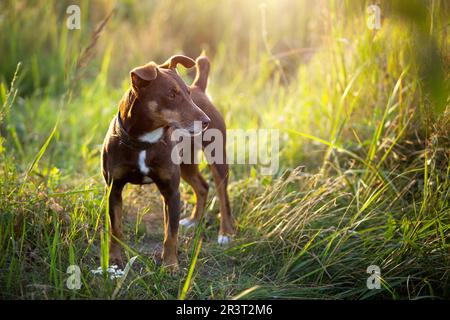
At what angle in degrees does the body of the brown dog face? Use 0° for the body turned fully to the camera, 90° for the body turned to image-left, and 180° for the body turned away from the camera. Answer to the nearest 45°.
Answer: approximately 45°
